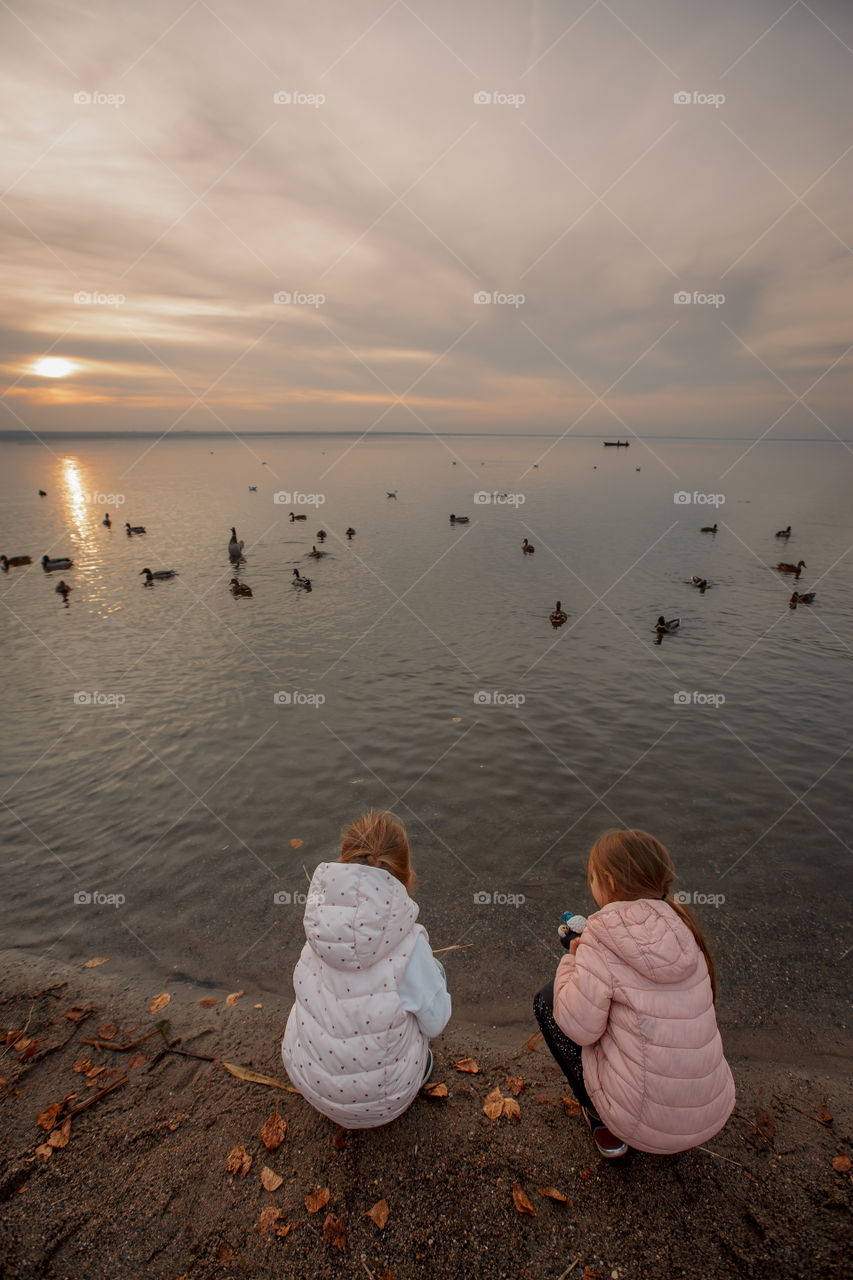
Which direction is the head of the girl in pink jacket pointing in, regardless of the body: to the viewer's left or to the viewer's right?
to the viewer's left

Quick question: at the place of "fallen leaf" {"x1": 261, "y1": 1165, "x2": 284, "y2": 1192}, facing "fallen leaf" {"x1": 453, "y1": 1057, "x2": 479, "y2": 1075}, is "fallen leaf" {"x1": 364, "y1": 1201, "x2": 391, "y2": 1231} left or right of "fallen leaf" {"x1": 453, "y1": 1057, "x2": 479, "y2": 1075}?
right

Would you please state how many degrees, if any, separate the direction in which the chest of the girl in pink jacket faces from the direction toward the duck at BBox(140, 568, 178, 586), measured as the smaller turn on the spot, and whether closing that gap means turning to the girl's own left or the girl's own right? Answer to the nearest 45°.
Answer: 0° — they already face it

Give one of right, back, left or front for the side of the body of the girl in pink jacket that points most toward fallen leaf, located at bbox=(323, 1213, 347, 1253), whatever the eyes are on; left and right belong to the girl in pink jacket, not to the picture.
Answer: left

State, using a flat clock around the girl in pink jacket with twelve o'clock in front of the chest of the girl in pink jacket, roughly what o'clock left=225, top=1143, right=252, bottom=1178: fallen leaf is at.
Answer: The fallen leaf is roughly at 10 o'clock from the girl in pink jacket.

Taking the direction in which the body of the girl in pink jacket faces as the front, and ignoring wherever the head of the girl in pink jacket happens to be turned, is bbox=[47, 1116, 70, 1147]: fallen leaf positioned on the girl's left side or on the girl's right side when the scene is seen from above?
on the girl's left side

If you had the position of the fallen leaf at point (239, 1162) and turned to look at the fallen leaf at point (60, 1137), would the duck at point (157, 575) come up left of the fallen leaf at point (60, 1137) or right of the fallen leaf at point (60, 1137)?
right

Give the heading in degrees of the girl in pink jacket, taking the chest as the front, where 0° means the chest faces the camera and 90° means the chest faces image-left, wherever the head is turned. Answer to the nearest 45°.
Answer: approximately 135°
